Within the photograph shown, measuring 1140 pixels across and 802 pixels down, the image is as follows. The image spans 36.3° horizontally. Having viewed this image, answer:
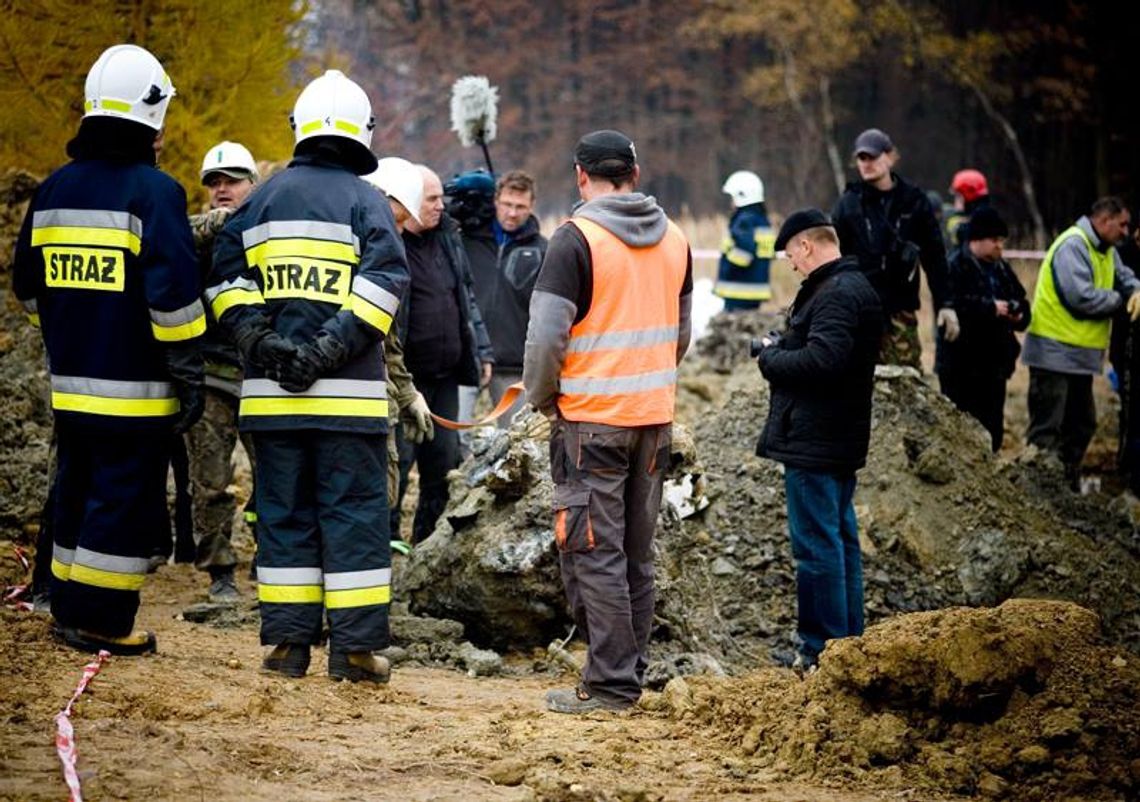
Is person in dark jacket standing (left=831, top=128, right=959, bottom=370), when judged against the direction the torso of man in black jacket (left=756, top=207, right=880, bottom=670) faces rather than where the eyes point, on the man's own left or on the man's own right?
on the man's own right

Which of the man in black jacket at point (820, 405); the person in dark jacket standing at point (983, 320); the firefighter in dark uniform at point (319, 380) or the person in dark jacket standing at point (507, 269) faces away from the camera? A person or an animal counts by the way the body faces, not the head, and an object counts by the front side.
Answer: the firefighter in dark uniform

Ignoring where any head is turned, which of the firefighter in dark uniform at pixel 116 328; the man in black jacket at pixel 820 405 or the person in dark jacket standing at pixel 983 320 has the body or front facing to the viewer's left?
the man in black jacket

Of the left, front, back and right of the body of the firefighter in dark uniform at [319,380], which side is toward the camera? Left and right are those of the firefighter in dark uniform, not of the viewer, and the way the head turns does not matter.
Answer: back

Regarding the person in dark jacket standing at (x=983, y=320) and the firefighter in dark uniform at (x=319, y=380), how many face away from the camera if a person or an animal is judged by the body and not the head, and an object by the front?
1

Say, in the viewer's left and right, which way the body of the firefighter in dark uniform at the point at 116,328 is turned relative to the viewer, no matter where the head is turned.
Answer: facing away from the viewer and to the right of the viewer

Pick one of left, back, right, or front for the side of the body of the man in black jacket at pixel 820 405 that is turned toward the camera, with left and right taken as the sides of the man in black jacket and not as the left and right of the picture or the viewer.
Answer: left

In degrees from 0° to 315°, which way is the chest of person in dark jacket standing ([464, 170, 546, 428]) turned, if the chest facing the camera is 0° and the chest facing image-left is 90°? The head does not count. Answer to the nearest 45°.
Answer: approximately 0°
